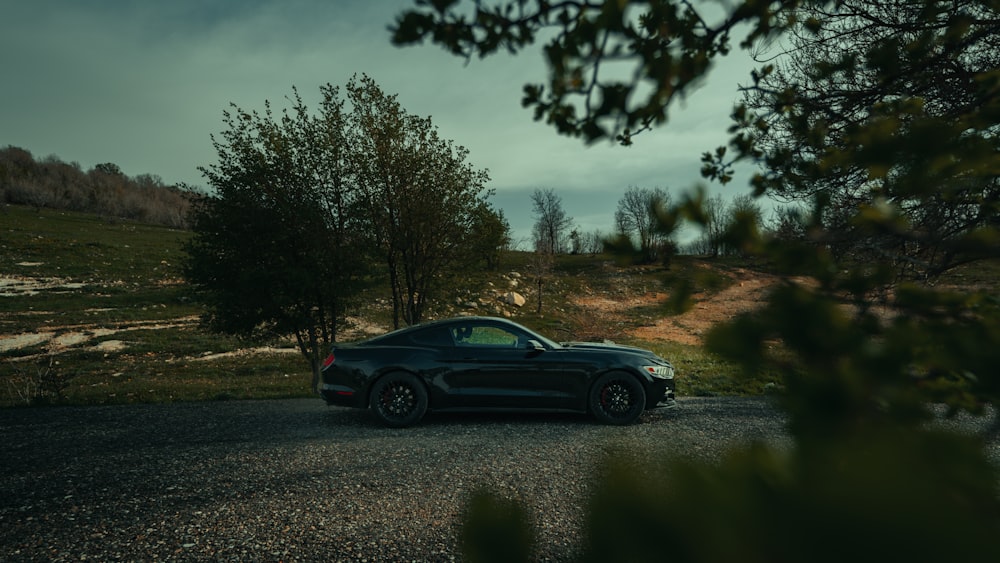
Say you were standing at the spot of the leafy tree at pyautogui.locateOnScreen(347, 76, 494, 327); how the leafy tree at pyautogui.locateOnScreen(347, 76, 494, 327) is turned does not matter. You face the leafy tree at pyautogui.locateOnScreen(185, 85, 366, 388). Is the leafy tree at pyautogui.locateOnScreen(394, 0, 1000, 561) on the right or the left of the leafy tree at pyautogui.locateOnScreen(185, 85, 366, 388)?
left

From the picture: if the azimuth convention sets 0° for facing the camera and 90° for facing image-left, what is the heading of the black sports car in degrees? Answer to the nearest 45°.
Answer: approximately 270°

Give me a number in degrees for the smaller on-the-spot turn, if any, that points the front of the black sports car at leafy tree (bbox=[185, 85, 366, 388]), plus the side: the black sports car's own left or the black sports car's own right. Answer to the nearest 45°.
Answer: approximately 135° to the black sports car's own left

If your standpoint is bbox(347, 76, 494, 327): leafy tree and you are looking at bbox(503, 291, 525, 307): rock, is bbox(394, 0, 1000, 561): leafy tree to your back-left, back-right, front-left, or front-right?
back-right

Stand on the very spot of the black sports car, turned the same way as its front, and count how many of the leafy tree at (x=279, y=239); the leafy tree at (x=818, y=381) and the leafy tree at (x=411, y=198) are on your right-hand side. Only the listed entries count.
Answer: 1

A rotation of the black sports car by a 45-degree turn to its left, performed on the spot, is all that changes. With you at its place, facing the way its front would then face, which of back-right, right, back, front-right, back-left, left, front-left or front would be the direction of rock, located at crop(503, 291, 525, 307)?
front-left

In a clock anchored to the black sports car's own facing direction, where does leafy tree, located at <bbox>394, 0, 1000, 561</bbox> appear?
The leafy tree is roughly at 3 o'clock from the black sports car.

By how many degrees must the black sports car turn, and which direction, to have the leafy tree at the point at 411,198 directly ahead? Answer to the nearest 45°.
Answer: approximately 90° to its left
